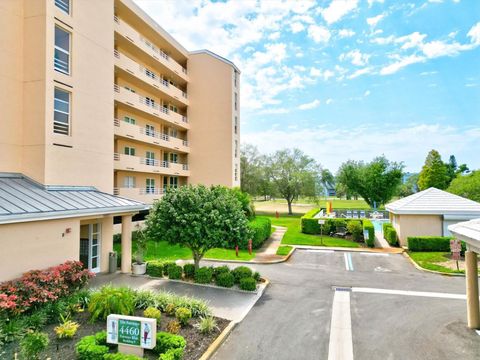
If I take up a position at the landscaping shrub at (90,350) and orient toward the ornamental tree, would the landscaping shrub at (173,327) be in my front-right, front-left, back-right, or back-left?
front-right

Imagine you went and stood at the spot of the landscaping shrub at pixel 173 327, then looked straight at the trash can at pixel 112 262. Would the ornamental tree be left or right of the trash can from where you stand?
right

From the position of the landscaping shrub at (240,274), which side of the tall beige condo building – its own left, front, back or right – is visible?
front

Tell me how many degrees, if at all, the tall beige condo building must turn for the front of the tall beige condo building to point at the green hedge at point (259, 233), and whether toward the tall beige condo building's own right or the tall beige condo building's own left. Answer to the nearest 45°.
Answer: approximately 90° to the tall beige condo building's own left

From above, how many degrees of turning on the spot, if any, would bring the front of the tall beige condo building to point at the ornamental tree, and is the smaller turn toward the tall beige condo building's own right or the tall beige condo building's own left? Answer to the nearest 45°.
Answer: approximately 45° to the tall beige condo building's own left

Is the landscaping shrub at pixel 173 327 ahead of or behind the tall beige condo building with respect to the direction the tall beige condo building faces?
ahead

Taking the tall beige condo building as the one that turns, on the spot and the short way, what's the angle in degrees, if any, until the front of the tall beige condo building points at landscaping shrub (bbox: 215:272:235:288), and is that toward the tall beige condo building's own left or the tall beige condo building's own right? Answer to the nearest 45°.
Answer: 0° — it already faces it

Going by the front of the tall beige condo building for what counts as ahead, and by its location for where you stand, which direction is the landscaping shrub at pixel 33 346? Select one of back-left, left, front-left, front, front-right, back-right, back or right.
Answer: front-right

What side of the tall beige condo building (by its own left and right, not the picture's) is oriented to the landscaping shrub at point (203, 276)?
front

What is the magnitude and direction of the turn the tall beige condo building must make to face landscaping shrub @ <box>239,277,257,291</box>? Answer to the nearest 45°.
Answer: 0° — it already faces it
